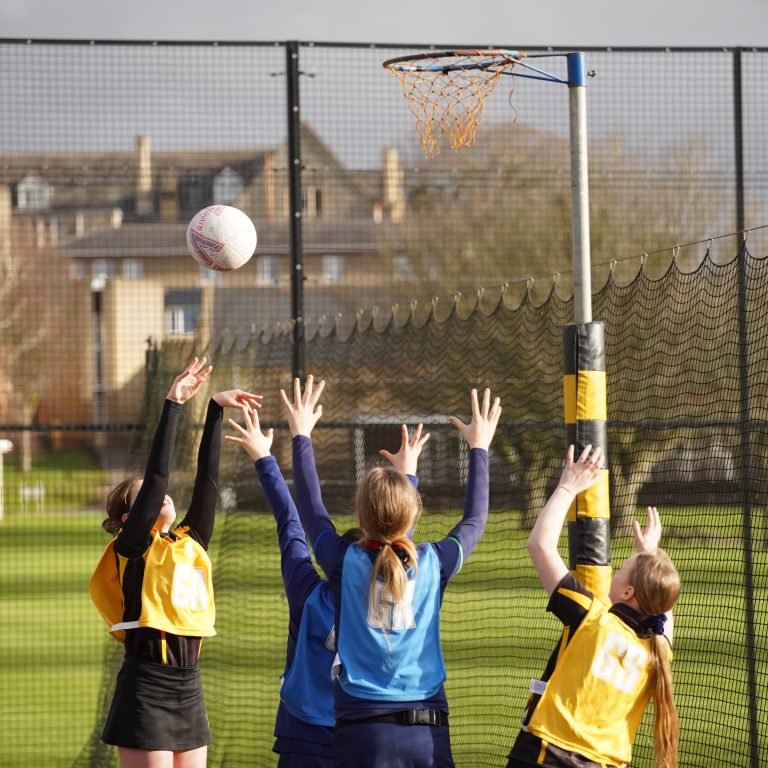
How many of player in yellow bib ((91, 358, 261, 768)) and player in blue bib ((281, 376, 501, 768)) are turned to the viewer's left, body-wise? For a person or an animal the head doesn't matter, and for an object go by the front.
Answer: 0

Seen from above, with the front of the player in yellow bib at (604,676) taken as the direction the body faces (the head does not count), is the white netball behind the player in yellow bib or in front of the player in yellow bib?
in front

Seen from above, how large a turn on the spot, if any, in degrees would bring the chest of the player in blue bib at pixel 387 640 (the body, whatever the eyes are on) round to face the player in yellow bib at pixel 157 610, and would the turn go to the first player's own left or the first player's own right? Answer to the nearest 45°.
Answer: approximately 45° to the first player's own left

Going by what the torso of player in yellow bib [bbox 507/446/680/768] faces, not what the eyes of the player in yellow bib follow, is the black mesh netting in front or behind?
in front

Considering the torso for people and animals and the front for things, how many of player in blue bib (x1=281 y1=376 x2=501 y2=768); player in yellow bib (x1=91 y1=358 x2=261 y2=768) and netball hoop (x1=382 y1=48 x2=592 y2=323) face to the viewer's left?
1

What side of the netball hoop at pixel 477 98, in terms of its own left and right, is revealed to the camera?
left

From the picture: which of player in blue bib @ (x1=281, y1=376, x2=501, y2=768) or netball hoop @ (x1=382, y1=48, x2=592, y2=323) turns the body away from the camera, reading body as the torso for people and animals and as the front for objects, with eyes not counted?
the player in blue bib

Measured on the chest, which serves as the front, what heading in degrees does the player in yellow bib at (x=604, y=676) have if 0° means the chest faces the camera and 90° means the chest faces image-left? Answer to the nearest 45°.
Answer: approximately 135°

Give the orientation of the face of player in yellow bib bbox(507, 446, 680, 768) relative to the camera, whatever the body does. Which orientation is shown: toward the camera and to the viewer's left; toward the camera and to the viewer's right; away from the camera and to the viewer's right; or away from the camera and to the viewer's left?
away from the camera and to the viewer's left

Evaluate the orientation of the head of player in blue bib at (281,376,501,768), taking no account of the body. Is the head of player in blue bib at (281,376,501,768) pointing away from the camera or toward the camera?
away from the camera

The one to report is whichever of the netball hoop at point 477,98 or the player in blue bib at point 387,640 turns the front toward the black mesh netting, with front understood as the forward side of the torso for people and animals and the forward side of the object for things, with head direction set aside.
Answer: the player in blue bib

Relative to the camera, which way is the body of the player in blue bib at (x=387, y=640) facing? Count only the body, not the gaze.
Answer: away from the camera

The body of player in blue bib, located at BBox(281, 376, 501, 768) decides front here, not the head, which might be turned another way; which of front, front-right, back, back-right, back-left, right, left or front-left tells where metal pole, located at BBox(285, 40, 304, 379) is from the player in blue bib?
front

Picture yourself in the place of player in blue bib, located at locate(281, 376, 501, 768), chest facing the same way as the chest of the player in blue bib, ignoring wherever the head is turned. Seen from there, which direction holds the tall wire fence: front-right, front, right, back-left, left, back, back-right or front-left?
front
